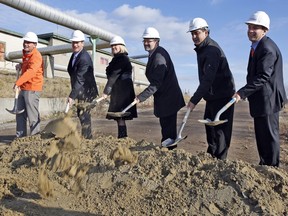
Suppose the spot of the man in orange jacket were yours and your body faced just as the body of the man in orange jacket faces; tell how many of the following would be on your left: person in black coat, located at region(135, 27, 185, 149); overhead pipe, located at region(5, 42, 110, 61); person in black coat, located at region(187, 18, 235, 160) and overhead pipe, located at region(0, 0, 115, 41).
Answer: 2

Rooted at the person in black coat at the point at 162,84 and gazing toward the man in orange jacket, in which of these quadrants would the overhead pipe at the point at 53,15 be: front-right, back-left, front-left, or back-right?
front-right

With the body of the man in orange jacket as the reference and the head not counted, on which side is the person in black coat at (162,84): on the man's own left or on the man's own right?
on the man's own left

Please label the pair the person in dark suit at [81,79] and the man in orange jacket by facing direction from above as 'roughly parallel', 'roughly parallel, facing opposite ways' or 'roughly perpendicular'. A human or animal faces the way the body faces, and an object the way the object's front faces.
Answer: roughly parallel

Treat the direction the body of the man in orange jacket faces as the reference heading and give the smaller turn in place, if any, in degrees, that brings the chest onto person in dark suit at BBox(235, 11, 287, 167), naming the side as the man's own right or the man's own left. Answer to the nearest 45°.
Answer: approximately 90° to the man's own left

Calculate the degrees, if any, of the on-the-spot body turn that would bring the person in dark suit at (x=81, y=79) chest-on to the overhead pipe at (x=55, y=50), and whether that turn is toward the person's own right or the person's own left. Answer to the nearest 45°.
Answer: approximately 135° to the person's own right

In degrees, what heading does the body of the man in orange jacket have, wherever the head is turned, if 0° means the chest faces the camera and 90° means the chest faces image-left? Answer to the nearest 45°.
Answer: approximately 45°

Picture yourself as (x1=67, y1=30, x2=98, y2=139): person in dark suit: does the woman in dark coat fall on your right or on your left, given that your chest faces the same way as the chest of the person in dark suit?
on your left

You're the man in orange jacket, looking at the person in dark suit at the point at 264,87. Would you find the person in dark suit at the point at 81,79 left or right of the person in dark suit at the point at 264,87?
left

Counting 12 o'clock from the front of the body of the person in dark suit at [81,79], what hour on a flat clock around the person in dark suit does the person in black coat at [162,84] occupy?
The person in black coat is roughly at 9 o'clock from the person in dark suit.

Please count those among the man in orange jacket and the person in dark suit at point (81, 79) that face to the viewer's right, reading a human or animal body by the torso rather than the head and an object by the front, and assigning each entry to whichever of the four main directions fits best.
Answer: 0

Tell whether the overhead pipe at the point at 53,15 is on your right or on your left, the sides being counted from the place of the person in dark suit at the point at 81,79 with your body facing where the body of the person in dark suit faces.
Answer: on your right

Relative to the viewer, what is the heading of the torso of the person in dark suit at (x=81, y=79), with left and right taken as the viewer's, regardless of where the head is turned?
facing the viewer and to the left of the viewer

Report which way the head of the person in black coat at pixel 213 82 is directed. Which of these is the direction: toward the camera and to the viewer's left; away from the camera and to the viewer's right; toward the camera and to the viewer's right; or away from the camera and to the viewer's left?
toward the camera and to the viewer's left
